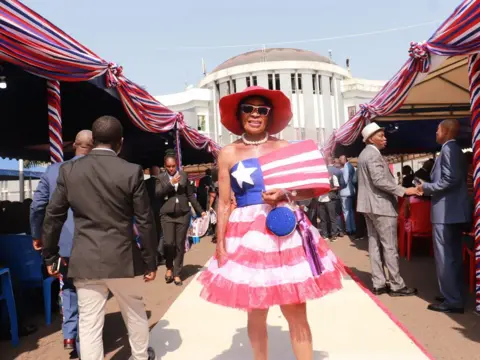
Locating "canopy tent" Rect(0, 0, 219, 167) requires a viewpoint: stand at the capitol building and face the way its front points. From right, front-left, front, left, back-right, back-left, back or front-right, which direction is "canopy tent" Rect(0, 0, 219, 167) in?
front

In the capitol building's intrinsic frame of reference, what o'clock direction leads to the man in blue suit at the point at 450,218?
The man in blue suit is roughly at 12 o'clock from the capitol building.

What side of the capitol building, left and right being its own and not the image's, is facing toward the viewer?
front

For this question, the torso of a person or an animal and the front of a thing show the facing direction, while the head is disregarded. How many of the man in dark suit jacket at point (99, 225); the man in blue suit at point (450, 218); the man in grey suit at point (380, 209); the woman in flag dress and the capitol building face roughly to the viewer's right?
1

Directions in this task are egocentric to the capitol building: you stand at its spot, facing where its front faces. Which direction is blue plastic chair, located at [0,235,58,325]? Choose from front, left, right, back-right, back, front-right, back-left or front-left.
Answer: front

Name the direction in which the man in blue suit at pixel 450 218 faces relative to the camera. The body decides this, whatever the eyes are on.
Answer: to the viewer's left

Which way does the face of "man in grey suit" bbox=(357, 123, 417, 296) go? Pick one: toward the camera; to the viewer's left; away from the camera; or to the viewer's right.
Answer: to the viewer's right

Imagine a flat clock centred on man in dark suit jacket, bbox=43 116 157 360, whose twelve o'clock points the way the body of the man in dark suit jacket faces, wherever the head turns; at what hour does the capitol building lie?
The capitol building is roughly at 1 o'clock from the man in dark suit jacket.

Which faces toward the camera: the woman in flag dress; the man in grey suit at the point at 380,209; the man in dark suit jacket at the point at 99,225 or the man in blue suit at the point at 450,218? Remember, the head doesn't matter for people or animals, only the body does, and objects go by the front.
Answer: the woman in flag dress

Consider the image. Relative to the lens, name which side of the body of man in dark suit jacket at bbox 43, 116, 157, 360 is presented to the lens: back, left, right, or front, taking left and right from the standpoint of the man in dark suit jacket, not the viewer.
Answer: back

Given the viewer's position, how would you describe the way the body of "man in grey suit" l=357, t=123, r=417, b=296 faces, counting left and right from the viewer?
facing to the right of the viewer

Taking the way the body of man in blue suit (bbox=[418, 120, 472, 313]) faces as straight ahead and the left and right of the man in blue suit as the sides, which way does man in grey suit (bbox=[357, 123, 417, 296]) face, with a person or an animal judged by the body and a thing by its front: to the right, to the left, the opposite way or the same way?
the opposite way

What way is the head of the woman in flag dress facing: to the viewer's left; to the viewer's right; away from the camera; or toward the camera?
toward the camera

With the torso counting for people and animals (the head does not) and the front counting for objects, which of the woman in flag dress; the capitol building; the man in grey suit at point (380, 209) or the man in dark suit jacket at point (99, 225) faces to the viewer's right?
the man in grey suit

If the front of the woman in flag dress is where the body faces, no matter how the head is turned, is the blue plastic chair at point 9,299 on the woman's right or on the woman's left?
on the woman's right

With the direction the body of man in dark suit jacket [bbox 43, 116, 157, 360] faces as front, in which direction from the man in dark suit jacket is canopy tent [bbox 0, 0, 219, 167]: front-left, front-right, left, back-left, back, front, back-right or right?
front
